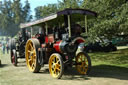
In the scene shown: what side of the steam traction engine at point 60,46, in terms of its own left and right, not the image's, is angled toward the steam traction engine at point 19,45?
back

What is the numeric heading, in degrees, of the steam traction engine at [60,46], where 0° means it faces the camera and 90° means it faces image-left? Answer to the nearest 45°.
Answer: approximately 315°
